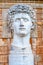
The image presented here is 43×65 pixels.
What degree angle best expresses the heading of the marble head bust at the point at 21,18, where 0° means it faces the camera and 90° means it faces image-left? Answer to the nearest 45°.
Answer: approximately 0°
